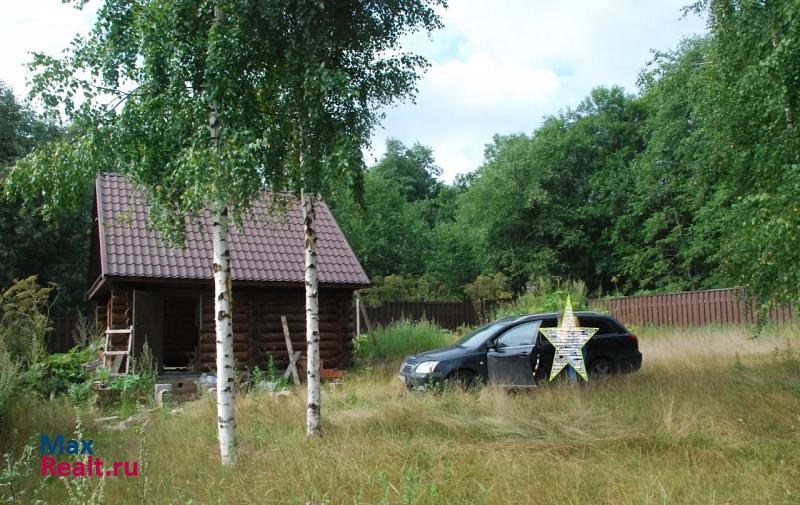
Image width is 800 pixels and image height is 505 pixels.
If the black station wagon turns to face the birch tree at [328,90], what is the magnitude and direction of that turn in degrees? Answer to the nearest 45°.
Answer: approximately 45° to its left

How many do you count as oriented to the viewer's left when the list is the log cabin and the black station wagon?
1

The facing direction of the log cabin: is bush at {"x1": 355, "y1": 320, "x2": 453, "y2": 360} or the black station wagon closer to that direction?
the black station wagon

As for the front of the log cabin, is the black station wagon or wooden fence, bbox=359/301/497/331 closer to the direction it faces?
the black station wagon

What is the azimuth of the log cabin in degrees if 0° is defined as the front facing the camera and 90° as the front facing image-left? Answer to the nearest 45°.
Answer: approximately 0°

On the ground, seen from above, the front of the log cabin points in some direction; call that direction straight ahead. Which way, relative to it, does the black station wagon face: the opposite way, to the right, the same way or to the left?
to the right

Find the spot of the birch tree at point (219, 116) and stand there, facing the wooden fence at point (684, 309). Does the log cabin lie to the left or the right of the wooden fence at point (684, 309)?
left

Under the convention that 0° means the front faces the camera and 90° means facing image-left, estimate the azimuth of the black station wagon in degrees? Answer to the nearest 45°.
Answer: approximately 90°

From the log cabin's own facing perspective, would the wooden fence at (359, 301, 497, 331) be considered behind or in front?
behind

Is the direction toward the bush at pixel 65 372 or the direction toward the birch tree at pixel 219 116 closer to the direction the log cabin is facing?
the birch tree

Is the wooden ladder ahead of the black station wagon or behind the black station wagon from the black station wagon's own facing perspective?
ahead

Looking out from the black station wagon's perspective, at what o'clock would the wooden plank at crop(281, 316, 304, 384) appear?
The wooden plank is roughly at 1 o'clock from the black station wagon.

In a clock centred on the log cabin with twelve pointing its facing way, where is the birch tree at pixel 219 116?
The birch tree is roughly at 12 o'clock from the log cabin.

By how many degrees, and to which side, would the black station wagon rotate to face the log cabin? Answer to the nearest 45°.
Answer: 0° — it already faces it

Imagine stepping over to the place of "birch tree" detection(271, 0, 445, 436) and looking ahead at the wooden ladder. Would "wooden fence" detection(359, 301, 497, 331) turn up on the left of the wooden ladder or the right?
right
